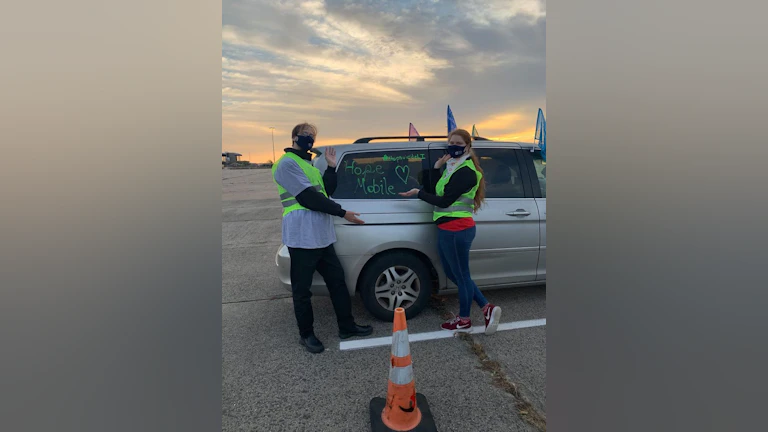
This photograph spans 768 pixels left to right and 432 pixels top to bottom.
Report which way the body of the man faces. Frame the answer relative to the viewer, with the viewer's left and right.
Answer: facing the viewer and to the right of the viewer

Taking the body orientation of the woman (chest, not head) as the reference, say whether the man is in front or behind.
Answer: in front

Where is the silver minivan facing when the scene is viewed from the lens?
facing to the right of the viewer

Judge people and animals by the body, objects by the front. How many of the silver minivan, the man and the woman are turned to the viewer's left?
1

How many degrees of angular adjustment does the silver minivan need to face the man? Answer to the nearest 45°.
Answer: approximately 135° to its right

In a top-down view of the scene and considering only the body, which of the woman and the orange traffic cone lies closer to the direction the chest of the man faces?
the orange traffic cone

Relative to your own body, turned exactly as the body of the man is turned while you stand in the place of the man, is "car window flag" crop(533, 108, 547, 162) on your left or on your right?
on your left
